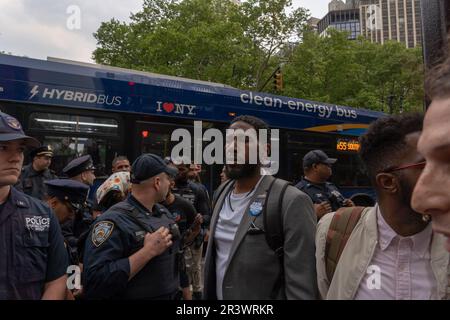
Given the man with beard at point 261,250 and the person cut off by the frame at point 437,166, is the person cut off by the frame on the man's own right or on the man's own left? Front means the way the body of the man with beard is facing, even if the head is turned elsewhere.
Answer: on the man's own left

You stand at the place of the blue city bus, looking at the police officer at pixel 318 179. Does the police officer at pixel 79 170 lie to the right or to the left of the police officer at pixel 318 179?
right

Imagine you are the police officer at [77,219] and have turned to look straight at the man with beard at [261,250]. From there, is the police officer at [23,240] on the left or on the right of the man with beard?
right

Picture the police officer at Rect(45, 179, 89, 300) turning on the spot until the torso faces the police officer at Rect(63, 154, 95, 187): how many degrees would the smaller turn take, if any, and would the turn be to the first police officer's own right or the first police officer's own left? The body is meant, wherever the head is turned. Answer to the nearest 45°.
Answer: approximately 135° to the first police officer's own left

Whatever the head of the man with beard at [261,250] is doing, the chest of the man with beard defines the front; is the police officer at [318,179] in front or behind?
behind

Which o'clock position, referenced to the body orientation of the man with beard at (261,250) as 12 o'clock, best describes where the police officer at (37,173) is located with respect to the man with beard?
The police officer is roughly at 3 o'clock from the man with beard.

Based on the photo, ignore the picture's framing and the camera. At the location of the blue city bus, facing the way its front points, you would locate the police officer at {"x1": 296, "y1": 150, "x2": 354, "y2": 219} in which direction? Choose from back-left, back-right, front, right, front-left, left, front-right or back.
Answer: right
